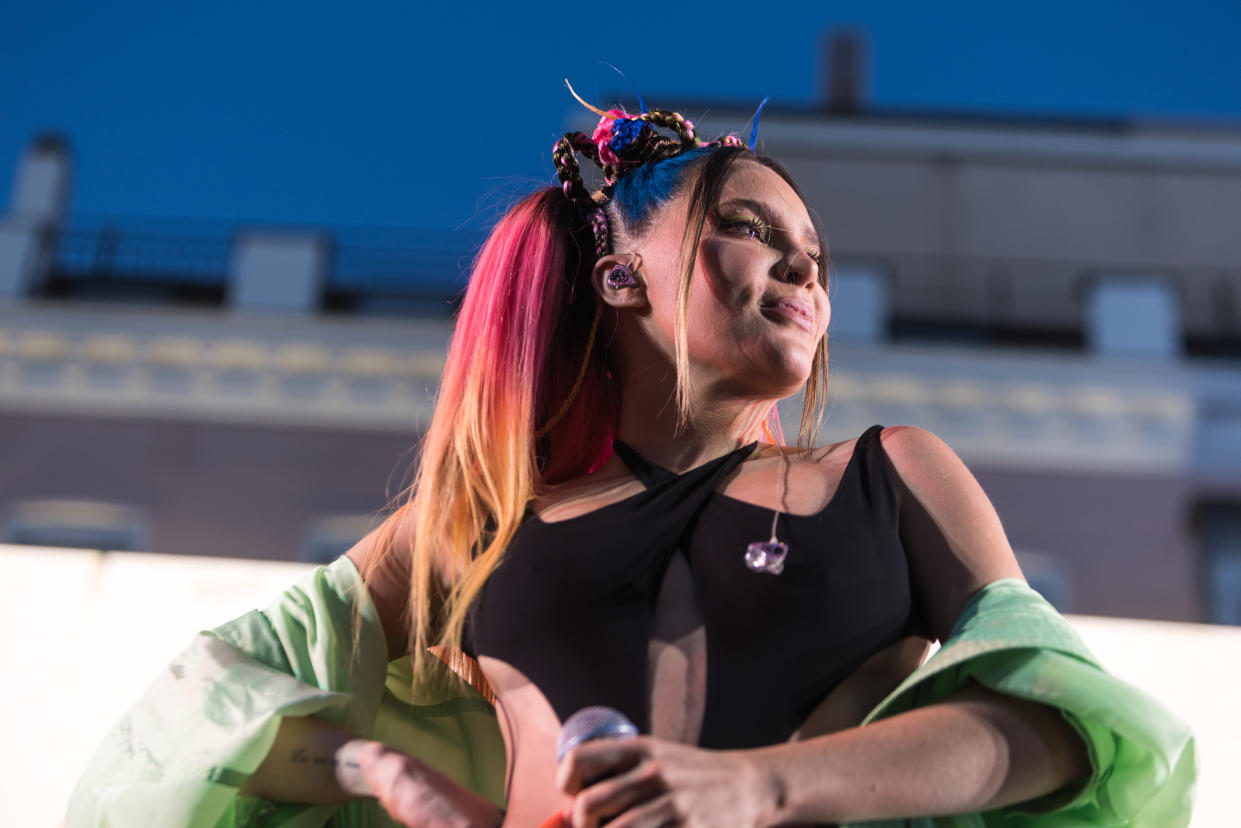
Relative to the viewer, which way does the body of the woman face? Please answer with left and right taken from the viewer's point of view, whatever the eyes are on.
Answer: facing the viewer

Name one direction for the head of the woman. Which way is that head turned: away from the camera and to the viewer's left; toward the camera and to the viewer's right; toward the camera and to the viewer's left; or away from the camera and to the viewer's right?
toward the camera and to the viewer's right
